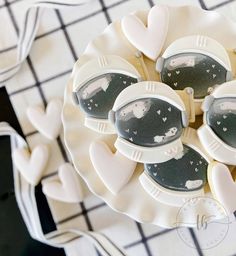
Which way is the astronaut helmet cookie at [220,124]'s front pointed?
toward the camera
